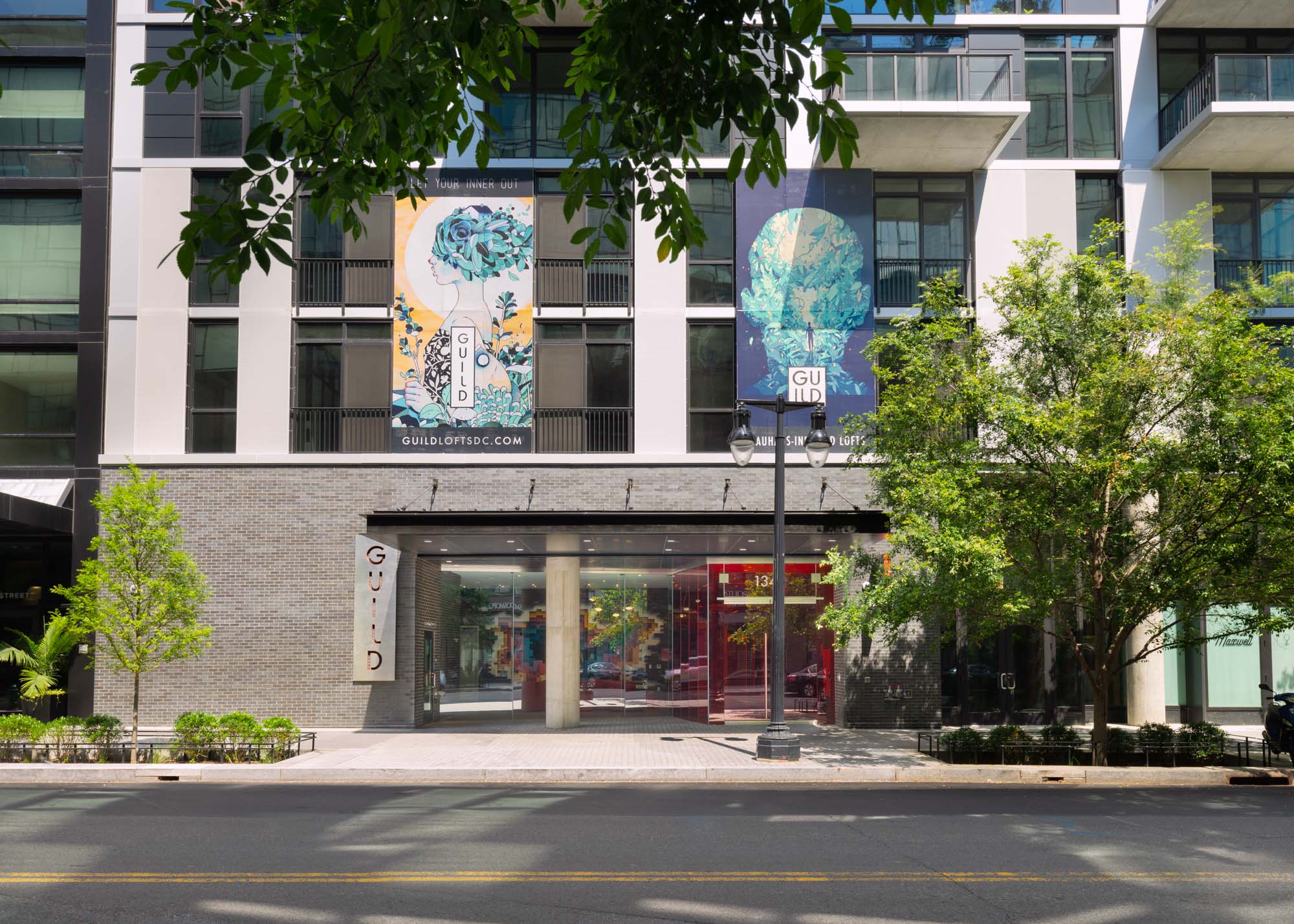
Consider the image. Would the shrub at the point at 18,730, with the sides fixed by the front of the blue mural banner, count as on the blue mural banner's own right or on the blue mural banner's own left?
on the blue mural banner's own right

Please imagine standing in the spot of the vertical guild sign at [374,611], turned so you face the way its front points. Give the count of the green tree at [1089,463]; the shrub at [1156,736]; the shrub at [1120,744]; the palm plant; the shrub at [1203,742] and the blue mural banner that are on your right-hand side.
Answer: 1

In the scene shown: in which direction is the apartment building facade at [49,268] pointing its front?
toward the camera

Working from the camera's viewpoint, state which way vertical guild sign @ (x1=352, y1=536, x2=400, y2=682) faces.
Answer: facing the viewer

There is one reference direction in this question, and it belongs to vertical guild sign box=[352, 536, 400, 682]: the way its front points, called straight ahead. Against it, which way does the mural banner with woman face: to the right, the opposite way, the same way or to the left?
the same way

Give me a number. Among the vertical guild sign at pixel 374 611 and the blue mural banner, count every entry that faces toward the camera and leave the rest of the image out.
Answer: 2

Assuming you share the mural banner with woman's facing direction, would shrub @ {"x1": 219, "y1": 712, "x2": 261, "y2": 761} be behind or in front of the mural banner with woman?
in front

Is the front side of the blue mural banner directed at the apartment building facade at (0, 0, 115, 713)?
no

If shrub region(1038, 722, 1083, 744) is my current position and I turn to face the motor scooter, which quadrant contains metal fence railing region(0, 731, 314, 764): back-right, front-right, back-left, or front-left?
back-right

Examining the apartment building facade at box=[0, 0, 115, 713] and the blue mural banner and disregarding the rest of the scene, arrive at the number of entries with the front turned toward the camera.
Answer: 2

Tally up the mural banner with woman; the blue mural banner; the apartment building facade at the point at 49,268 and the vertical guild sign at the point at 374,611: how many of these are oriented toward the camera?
4

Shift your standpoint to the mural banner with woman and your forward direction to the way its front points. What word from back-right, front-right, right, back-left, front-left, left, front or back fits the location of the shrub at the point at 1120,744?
front-left

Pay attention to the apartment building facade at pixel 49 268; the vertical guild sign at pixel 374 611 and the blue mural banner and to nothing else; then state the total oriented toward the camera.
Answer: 3

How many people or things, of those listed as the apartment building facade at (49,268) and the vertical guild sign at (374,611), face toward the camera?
2

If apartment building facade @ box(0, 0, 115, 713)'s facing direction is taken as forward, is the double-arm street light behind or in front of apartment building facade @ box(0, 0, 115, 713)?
in front

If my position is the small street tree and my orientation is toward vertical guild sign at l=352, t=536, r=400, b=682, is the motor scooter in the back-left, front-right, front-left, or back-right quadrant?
front-right

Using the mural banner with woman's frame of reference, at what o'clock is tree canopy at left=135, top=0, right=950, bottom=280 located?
The tree canopy is roughly at 12 o'clock from the mural banner with woman.
